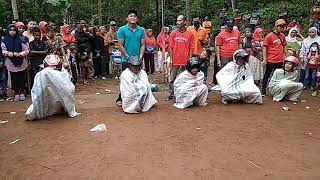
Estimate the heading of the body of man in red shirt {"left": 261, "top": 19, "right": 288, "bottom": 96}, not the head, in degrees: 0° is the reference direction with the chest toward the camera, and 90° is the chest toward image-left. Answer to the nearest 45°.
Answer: approximately 315°

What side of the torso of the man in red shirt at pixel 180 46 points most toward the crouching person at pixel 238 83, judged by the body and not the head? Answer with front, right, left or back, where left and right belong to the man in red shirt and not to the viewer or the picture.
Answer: left

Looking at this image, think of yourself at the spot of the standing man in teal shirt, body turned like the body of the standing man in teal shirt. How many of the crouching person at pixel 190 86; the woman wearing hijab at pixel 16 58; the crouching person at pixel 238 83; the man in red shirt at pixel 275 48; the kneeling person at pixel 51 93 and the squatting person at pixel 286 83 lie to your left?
4

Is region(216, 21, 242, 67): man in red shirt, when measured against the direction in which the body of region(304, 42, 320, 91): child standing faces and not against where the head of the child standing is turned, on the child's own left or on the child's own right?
on the child's own right

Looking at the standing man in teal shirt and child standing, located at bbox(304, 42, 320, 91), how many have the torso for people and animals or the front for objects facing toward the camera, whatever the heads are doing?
2

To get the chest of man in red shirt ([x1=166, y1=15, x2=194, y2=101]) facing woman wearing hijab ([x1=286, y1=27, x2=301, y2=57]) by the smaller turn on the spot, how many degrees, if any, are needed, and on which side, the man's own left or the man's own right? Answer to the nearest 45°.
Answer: approximately 135° to the man's own left

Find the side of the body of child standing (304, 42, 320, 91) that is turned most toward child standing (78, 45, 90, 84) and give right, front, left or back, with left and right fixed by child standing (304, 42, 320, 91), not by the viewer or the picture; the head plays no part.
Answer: right

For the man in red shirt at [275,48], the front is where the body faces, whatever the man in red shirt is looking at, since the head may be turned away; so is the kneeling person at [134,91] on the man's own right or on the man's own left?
on the man's own right

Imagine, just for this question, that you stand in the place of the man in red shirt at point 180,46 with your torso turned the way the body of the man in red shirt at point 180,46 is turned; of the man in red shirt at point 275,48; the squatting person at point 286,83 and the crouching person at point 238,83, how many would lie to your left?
3

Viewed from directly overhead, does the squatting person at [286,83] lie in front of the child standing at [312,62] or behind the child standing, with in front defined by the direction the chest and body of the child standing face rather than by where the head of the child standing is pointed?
in front
